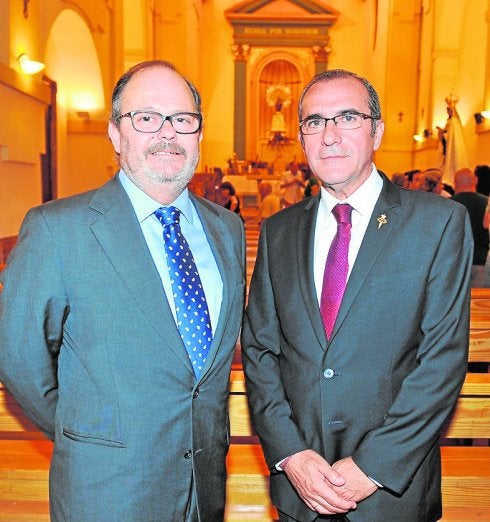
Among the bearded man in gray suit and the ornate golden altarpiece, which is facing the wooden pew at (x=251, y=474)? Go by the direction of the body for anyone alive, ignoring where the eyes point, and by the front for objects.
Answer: the ornate golden altarpiece

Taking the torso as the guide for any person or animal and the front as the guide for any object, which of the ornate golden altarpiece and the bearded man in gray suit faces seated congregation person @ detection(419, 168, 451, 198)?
the ornate golden altarpiece

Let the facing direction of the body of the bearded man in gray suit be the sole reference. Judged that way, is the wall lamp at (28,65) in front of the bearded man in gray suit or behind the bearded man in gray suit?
behind

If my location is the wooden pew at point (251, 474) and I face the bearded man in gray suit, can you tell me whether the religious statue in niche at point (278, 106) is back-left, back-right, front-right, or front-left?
back-right

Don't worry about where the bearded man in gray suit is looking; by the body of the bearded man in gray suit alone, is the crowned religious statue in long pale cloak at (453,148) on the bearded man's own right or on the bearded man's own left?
on the bearded man's own left

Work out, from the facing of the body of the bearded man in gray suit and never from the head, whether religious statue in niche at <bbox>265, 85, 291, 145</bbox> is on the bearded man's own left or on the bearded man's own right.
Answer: on the bearded man's own left

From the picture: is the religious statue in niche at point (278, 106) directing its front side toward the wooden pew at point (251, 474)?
yes

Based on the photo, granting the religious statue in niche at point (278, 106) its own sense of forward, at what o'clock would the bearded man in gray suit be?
The bearded man in gray suit is roughly at 12 o'clock from the religious statue in niche.

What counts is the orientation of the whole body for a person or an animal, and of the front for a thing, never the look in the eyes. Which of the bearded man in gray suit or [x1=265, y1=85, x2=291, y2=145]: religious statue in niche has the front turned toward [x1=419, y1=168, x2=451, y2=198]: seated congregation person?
the religious statue in niche
